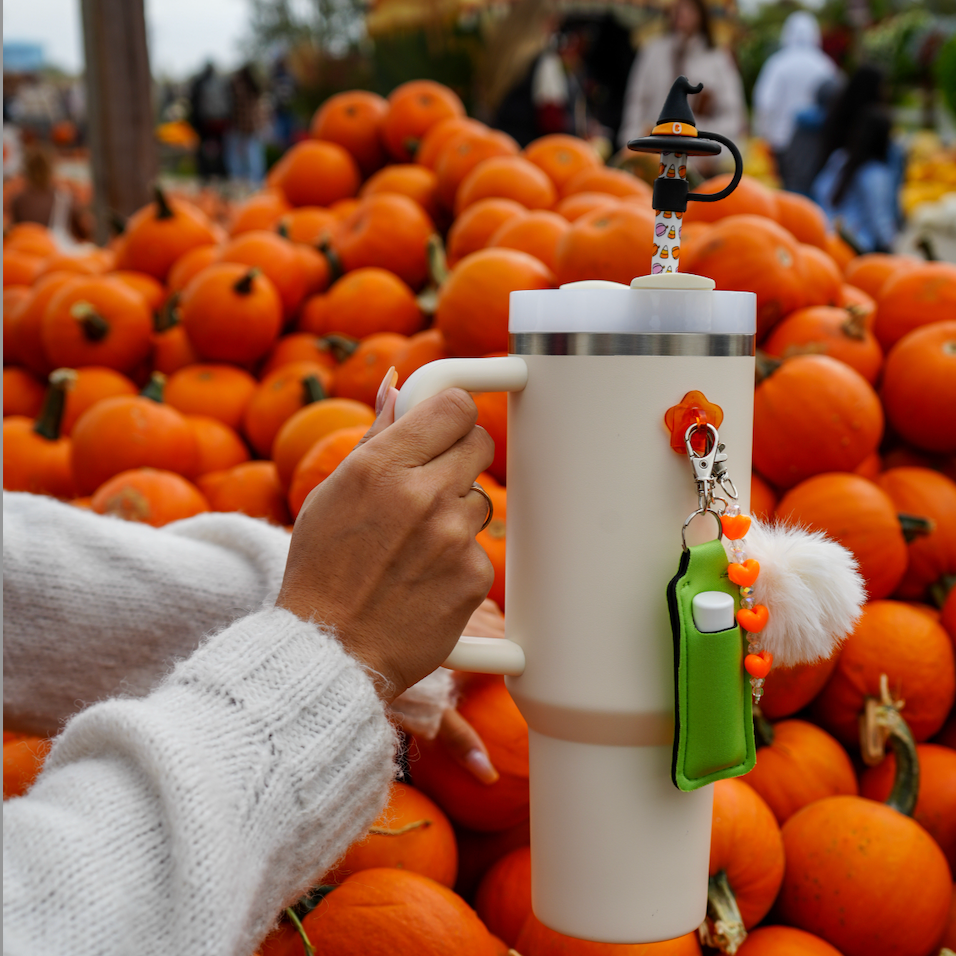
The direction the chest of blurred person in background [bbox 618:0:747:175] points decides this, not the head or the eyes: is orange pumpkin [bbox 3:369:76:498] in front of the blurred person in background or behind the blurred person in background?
in front

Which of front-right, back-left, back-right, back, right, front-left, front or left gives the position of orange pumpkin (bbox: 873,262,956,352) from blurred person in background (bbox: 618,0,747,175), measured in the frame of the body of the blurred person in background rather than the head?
front

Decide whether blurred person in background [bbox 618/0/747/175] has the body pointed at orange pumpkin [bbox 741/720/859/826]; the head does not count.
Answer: yes

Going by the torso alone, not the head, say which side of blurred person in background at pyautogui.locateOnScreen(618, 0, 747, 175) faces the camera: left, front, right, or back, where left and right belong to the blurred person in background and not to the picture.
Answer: front

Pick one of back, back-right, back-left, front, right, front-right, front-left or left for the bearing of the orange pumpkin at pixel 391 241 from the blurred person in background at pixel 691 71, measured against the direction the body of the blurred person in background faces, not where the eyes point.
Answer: front

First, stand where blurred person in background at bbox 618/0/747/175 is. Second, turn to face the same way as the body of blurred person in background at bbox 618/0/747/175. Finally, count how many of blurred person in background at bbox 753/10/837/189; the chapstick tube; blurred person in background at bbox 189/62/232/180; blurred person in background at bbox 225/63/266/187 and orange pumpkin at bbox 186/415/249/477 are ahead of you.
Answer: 2

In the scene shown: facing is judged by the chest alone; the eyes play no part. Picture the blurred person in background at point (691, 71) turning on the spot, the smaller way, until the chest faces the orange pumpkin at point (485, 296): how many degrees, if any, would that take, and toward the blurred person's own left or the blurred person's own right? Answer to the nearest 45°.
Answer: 0° — they already face it

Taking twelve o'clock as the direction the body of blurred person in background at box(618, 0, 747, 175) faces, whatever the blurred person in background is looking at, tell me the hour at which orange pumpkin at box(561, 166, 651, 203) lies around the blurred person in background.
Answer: The orange pumpkin is roughly at 12 o'clock from the blurred person in background.

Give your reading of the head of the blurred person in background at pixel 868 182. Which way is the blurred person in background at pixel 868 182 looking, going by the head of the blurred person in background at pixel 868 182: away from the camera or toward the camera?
away from the camera

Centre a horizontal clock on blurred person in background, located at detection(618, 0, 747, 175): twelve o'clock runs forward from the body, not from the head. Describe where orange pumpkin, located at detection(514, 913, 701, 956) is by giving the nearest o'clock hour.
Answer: The orange pumpkin is roughly at 12 o'clock from the blurred person in background.

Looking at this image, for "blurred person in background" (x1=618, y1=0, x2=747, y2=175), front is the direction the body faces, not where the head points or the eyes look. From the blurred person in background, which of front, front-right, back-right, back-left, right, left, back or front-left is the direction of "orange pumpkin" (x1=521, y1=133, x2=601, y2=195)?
front

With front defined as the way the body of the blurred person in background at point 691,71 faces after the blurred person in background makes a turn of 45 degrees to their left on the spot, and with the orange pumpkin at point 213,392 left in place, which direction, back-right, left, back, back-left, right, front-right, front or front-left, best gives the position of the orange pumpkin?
front-right

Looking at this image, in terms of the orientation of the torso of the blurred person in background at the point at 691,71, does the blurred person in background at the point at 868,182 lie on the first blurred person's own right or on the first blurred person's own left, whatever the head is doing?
on the first blurred person's own left

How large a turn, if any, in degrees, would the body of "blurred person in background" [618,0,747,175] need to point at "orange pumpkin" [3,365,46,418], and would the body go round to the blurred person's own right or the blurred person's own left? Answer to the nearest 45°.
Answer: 0° — they already face it

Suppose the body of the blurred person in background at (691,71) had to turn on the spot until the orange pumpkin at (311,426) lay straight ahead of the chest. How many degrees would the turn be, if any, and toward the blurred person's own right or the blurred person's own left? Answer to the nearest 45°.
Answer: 0° — they already face it

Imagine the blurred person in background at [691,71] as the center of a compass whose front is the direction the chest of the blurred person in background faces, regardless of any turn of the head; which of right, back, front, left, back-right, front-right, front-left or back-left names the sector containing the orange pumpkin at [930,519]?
front

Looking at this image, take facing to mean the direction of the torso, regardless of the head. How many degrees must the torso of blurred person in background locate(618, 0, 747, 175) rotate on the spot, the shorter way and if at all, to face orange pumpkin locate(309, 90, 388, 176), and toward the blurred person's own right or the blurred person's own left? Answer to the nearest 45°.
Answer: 0° — they already face it

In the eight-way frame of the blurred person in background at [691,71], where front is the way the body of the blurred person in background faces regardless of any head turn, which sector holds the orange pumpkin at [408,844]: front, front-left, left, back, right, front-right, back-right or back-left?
front
